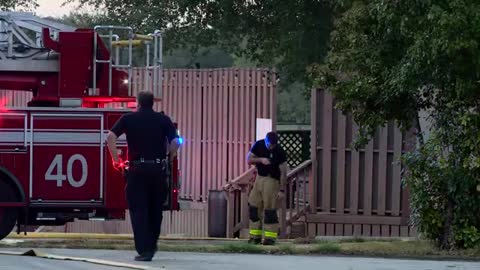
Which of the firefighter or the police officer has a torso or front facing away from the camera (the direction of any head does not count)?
the police officer

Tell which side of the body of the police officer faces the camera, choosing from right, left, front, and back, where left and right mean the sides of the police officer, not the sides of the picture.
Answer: back

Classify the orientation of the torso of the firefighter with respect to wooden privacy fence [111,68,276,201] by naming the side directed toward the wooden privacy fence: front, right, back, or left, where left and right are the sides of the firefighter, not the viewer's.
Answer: back

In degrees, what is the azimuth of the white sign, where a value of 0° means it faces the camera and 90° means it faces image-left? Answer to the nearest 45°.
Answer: approximately 0°

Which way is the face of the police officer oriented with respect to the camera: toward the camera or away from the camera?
away from the camera

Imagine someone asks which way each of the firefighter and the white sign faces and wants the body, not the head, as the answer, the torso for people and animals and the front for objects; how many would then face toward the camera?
2

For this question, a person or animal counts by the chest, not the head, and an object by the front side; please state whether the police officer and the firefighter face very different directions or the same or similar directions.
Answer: very different directions
